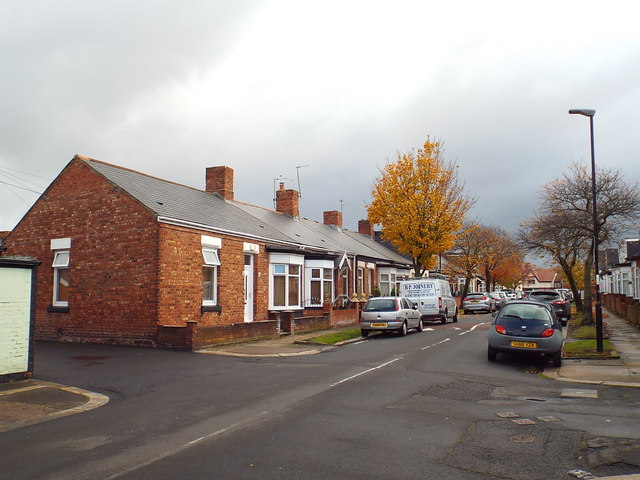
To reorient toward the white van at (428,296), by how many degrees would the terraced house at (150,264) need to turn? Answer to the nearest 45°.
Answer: approximately 90° to its left

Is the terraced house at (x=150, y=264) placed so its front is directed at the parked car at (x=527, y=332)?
yes

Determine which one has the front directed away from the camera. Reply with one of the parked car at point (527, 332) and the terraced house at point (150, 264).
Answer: the parked car

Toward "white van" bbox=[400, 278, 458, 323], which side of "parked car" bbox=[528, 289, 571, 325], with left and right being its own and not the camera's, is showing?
left

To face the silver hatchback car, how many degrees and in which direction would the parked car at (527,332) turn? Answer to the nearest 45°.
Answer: approximately 45° to its left

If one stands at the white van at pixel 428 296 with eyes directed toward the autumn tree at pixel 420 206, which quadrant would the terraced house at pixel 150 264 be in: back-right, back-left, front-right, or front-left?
back-left

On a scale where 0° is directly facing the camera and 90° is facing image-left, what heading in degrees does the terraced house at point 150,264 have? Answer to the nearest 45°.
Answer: approximately 315°

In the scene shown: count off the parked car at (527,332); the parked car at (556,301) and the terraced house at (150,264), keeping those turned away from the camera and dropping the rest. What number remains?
2

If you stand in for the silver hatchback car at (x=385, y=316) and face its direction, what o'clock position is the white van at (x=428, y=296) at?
The white van is roughly at 11 o'clock from the silver hatchback car.

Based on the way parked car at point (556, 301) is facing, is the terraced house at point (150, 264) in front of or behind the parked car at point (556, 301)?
behind

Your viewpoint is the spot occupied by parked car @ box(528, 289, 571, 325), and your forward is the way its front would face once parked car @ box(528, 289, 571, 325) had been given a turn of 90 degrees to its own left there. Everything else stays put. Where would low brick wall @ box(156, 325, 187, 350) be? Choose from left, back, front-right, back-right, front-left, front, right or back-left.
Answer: front-left

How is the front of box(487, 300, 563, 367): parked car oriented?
away from the camera

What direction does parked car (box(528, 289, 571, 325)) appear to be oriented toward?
away from the camera

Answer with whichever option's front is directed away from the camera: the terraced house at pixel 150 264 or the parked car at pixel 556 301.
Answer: the parked car
